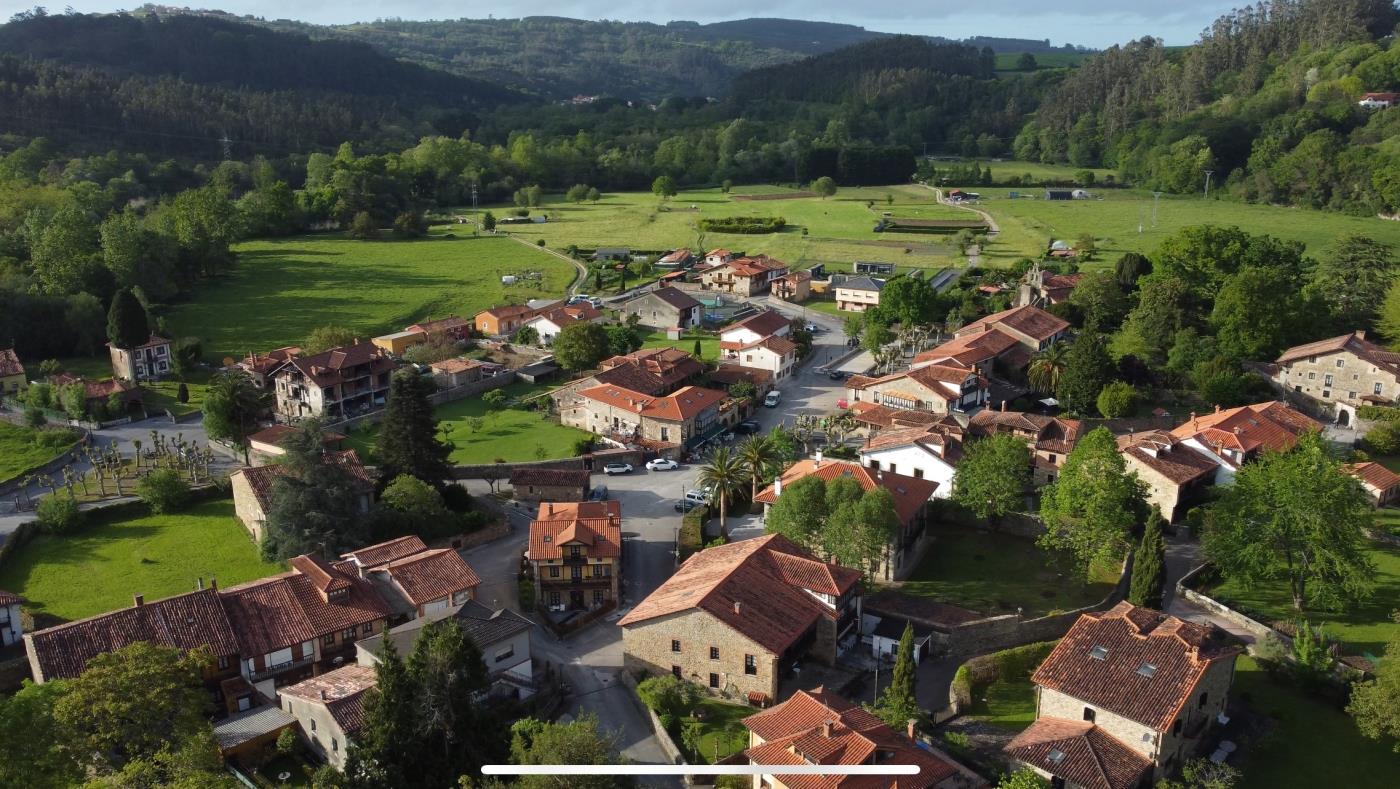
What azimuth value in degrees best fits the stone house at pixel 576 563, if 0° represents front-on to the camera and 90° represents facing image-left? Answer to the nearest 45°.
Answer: approximately 0°

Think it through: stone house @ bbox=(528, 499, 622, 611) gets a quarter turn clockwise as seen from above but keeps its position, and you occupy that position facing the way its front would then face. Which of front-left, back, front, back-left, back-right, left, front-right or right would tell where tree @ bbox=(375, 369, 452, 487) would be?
front-right

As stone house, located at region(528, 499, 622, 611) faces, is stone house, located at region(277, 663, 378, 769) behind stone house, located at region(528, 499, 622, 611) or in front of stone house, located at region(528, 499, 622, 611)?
in front

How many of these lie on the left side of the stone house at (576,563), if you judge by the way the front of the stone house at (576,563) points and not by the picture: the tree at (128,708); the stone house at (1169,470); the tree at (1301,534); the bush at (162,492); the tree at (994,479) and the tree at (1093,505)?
4

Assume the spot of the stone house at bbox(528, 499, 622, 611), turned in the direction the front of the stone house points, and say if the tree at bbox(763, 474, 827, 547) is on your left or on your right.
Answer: on your left

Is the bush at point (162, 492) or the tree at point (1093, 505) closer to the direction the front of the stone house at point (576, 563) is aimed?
the tree

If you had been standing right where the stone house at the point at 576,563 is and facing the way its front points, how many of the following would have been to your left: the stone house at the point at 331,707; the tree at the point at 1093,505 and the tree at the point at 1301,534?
2

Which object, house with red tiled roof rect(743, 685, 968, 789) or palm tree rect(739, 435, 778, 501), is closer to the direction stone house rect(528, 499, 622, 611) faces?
the house with red tiled roof

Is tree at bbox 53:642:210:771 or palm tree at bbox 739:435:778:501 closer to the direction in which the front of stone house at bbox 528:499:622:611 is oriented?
the tree

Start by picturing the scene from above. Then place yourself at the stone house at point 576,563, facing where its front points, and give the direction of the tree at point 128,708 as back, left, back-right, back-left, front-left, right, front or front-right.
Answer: front-right

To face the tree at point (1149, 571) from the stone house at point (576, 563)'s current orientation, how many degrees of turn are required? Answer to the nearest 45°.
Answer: approximately 90° to its left

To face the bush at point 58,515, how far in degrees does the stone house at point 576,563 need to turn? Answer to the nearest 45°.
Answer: approximately 90° to its right

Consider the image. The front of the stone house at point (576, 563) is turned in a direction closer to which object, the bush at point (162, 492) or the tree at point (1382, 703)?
the tree

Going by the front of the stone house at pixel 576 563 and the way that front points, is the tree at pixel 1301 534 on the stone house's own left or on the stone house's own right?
on the stone house's own left

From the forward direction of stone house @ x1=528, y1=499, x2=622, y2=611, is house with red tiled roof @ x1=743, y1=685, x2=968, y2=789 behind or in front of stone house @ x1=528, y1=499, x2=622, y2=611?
in front

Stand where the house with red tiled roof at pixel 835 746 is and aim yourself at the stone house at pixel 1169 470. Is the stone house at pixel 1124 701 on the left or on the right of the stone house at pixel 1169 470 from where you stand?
right

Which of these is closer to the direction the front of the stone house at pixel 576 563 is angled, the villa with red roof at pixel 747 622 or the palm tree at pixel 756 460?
the villa with red roof
